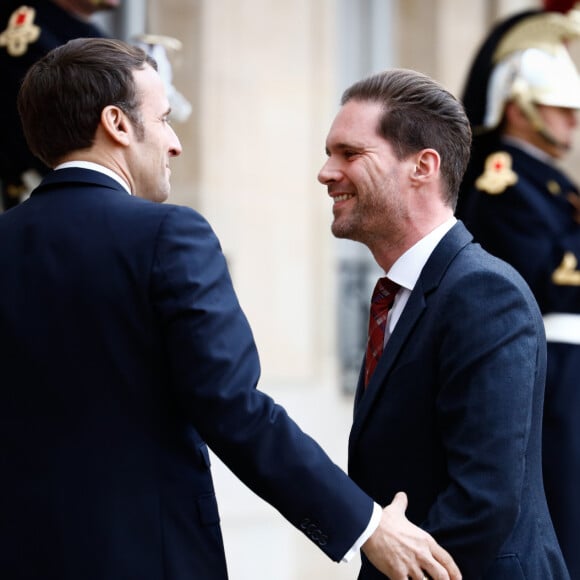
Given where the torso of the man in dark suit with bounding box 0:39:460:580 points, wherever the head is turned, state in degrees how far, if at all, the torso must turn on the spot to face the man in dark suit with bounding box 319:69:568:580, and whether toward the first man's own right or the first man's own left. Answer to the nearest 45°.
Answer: approximately 45° to the first man's own right

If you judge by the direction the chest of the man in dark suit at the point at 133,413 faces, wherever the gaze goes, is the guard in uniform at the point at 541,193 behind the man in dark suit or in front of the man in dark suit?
in front

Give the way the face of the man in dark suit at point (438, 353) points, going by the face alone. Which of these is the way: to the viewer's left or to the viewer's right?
to the viewer's left

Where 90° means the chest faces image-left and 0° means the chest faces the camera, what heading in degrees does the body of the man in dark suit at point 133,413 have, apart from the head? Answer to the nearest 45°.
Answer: approximately 225°

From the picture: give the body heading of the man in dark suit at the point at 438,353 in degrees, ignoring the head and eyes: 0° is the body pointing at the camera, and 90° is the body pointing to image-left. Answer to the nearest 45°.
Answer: approximately 90°

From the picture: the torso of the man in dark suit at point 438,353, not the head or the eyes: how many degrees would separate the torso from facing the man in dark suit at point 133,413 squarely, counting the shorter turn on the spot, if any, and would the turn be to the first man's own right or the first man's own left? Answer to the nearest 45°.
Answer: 0° — they already face them

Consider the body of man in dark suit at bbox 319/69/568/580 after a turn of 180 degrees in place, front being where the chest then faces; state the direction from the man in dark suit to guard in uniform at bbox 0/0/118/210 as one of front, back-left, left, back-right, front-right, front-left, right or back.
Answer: back-left

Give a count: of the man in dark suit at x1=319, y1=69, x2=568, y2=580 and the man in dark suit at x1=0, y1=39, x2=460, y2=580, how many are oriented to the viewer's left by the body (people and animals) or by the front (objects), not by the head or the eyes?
1

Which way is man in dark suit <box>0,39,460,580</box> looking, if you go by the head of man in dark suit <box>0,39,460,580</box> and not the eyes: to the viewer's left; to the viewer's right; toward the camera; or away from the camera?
to the viewer's right

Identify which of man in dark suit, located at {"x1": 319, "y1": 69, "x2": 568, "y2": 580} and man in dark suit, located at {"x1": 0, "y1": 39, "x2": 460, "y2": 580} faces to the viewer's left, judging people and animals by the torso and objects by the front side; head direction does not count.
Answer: man in dark suit, located at {"x1": 319, "y1": 69, "x2": 568, "y2": 580}
